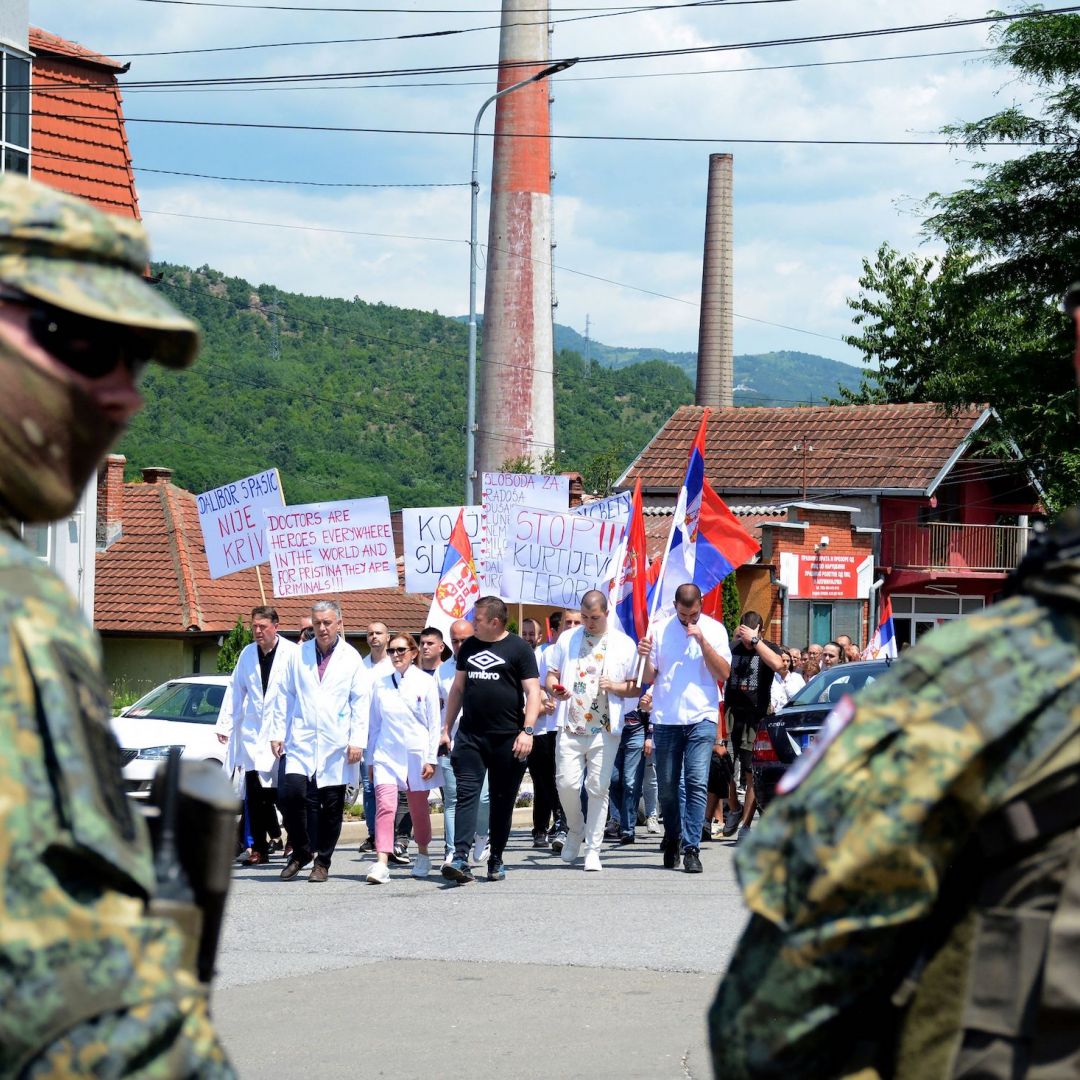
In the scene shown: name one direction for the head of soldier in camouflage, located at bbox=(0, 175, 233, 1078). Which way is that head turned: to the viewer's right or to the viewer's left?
to the viewer's right

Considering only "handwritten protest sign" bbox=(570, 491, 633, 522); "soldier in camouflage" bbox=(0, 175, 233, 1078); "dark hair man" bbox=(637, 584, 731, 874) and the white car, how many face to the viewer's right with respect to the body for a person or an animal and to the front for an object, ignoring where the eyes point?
1

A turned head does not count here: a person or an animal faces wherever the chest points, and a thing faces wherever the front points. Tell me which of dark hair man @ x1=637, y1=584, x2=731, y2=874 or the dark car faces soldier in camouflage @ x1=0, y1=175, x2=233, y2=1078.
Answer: the dark hair man

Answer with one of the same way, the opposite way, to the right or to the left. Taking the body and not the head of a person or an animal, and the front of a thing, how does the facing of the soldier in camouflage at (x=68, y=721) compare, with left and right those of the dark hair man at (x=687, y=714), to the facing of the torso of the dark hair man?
to the left

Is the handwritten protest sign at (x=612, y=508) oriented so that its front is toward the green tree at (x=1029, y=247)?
no

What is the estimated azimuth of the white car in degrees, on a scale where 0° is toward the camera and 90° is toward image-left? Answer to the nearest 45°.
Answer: approximately 45°

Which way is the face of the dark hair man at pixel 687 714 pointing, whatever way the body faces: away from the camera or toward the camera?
toward the camera

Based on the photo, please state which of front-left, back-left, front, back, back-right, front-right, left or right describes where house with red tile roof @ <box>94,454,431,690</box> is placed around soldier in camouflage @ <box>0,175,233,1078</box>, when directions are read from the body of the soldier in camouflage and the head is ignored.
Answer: left

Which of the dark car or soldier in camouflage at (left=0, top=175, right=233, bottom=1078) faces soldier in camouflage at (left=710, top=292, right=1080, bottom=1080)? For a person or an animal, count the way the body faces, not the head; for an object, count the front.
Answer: soldier in camouflage at (left=0, top=175, right=233, bottom=1078)

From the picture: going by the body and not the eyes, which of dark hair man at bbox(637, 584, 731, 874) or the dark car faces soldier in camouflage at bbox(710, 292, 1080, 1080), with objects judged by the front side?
the dark hair man

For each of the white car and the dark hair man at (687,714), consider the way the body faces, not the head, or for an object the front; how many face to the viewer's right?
0

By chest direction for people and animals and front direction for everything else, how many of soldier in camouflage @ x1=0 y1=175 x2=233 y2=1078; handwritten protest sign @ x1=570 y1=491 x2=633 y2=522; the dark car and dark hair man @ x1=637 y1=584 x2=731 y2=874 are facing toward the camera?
2

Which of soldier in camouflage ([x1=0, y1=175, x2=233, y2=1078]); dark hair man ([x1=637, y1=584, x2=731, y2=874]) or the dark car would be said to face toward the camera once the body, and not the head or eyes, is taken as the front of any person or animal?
the dark hair man

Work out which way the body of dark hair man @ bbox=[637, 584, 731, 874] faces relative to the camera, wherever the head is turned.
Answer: toward the camera

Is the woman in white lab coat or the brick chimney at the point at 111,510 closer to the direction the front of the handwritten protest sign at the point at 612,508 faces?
the woman in white lab coat

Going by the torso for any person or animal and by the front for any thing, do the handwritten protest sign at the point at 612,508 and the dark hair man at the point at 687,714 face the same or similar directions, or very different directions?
same or similar directions

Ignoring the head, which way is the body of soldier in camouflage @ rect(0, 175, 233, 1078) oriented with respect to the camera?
to the viewer's right
